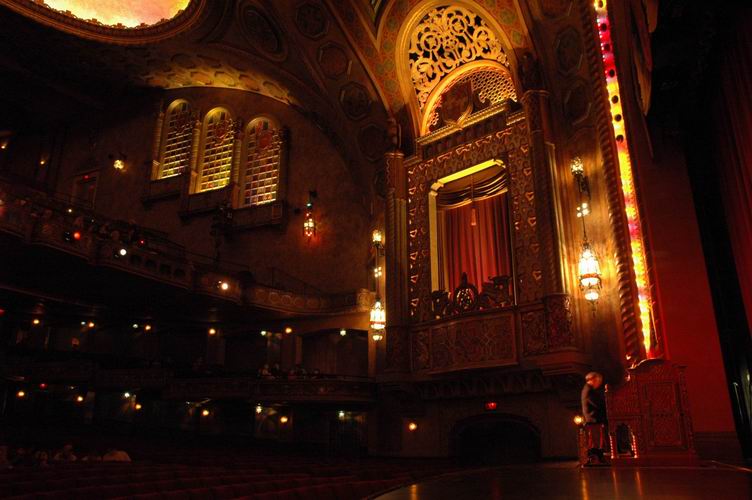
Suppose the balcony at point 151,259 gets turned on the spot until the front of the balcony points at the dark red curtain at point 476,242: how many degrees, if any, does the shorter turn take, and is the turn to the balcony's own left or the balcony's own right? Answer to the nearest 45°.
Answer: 0° — it already faces it

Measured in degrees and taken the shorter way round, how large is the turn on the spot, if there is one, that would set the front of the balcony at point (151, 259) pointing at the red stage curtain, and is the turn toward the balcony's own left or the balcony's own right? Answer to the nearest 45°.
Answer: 0° — it already faces it

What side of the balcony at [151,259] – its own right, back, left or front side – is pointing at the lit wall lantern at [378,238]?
front

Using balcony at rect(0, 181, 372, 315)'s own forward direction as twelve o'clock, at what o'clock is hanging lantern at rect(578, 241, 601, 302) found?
The hanging lantern is roughly at 12 o'clock from the balcony.

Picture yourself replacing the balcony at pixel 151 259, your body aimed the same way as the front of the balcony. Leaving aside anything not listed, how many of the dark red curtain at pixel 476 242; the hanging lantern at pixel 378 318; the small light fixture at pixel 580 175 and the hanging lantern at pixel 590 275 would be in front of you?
4

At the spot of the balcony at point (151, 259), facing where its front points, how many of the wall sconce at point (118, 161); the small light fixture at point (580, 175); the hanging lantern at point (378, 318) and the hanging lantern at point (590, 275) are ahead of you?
3

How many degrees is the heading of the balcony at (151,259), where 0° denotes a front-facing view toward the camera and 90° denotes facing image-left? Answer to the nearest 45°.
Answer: approximately 315°

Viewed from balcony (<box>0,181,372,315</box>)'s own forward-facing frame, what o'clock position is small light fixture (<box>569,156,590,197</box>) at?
The small light fixture is roughly at 12 o'clock from the balcony.

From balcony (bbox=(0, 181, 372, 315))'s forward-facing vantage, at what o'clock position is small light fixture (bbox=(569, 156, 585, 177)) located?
The small light fixture is roughly at 12 o'clock from the balcony.

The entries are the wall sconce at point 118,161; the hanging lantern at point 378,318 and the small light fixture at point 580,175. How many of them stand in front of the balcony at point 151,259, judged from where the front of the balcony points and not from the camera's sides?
2

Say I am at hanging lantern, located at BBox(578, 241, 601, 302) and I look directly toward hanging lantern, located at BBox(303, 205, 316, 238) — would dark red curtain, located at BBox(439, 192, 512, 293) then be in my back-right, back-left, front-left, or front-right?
front-right

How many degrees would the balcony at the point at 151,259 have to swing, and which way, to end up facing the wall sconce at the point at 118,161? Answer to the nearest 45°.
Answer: approximately 135° to its left

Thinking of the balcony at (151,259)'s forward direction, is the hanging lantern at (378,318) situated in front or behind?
in front

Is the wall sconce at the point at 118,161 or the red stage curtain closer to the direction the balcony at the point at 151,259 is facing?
the red stage curtain

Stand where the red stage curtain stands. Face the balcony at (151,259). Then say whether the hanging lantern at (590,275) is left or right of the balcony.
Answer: right

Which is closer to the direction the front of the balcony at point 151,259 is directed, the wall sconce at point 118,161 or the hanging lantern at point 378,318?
the hanging lantern
